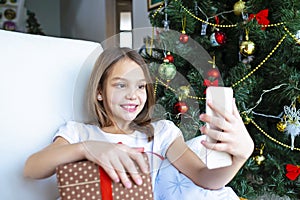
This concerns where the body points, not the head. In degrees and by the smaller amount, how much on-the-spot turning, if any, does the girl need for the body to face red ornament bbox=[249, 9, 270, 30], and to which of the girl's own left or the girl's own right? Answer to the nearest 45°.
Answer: approximately 135° to the girl's own left

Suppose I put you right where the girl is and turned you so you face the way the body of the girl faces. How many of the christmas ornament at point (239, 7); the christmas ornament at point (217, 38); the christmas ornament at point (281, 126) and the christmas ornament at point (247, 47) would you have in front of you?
0

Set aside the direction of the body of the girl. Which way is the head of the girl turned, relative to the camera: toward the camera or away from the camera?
toward the camera

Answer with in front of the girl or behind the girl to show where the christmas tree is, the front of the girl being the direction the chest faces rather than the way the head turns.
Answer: behind

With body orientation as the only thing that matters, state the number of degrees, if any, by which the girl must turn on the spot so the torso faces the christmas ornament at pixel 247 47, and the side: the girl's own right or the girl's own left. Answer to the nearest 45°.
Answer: approximately 135° to the girl's own left

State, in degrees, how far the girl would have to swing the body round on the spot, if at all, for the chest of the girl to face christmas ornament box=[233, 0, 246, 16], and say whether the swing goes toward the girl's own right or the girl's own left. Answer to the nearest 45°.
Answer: approximately 135° to the girl's own left

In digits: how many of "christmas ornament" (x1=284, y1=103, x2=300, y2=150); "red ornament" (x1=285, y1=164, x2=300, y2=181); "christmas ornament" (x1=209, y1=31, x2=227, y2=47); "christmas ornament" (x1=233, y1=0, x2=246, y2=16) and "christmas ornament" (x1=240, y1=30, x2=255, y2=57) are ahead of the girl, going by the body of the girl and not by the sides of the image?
0

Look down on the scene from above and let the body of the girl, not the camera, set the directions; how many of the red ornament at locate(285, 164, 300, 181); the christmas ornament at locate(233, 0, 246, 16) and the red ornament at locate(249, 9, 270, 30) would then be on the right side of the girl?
0

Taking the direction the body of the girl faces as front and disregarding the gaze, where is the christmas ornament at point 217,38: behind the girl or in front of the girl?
behind

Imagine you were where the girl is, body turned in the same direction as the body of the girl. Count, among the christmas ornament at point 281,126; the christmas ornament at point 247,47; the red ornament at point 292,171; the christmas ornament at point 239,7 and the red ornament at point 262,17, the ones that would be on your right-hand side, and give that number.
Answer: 0

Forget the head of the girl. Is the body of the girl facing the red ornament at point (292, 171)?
no

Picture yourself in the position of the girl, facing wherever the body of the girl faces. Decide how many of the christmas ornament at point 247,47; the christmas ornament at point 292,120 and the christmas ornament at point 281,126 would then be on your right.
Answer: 0

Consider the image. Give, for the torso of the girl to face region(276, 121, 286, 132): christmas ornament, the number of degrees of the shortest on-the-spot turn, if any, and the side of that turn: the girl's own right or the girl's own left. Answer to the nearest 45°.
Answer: approximately 135° to the girl's own left

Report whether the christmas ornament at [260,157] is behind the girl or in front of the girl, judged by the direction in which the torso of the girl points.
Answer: behind

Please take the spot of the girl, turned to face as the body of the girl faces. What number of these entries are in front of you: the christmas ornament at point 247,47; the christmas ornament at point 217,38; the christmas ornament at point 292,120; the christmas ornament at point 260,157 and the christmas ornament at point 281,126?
0

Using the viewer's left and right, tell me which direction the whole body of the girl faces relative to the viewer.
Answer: facing the viewer

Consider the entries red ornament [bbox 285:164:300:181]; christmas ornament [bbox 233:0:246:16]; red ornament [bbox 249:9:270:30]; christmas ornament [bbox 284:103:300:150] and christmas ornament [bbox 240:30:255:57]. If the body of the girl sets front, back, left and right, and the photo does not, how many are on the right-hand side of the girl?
0
